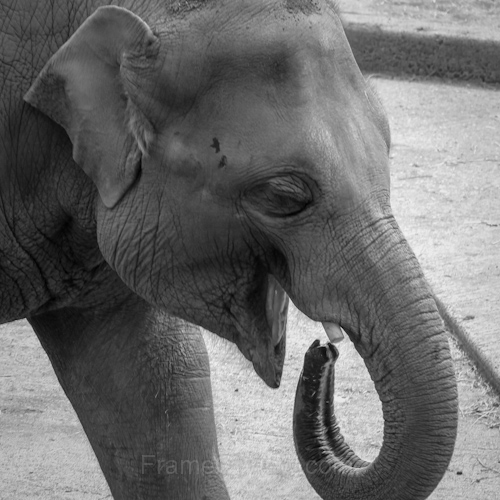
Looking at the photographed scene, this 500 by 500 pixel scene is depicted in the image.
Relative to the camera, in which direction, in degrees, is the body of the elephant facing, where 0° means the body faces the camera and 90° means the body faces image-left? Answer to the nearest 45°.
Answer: approximately 270°
